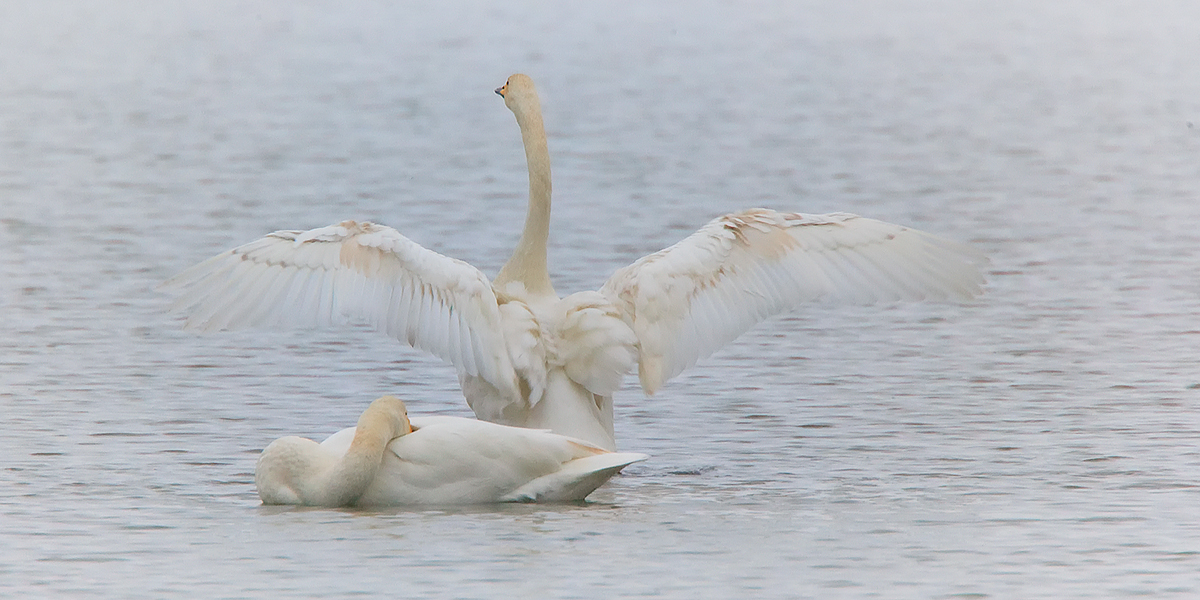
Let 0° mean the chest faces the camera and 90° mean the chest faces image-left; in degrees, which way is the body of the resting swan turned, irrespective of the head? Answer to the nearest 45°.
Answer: approximately 90°

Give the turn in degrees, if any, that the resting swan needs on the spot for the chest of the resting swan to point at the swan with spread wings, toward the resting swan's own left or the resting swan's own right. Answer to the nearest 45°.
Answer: approximately 135° to the resting swan's own right
